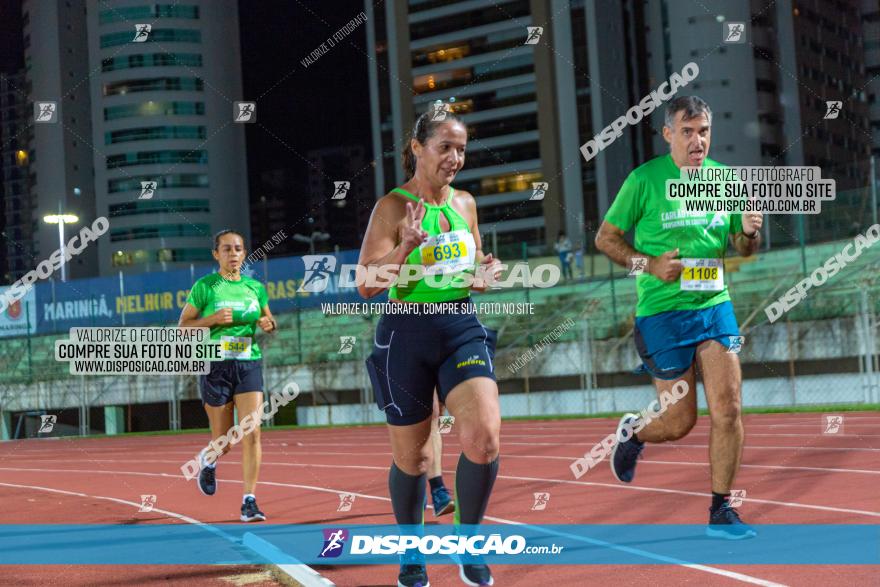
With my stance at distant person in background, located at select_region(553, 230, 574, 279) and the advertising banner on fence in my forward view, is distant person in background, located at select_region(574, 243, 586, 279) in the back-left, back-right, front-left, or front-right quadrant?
back-left

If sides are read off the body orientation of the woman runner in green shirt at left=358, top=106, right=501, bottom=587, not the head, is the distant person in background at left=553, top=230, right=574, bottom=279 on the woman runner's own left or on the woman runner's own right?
on the woman runner's own left

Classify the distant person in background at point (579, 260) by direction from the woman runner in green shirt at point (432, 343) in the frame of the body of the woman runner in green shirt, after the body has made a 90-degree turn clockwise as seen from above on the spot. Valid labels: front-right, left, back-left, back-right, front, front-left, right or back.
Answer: back-right

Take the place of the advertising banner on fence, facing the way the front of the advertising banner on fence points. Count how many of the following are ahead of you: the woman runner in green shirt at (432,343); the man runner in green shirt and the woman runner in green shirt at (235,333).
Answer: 3

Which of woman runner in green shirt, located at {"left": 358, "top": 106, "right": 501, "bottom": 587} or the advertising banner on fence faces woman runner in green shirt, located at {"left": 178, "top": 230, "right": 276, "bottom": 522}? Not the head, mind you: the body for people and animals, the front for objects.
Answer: the advertising banner on fence

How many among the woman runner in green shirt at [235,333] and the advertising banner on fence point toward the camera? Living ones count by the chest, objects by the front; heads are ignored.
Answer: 2

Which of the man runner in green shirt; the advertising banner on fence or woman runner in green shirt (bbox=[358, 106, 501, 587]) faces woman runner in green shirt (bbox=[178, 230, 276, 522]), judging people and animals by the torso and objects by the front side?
the advertising banner on fence

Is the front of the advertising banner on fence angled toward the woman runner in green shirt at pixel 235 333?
yes

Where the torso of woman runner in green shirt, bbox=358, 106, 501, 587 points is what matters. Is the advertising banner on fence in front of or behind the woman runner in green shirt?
behind

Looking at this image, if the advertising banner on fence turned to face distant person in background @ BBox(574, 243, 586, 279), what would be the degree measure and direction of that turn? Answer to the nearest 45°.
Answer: approximately 45° to its left

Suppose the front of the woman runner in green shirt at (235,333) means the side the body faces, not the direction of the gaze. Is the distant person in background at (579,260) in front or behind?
behind

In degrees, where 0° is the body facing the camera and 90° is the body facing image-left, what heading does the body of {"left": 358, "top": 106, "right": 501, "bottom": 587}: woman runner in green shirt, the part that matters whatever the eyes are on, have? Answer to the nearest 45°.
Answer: approximately 315°
